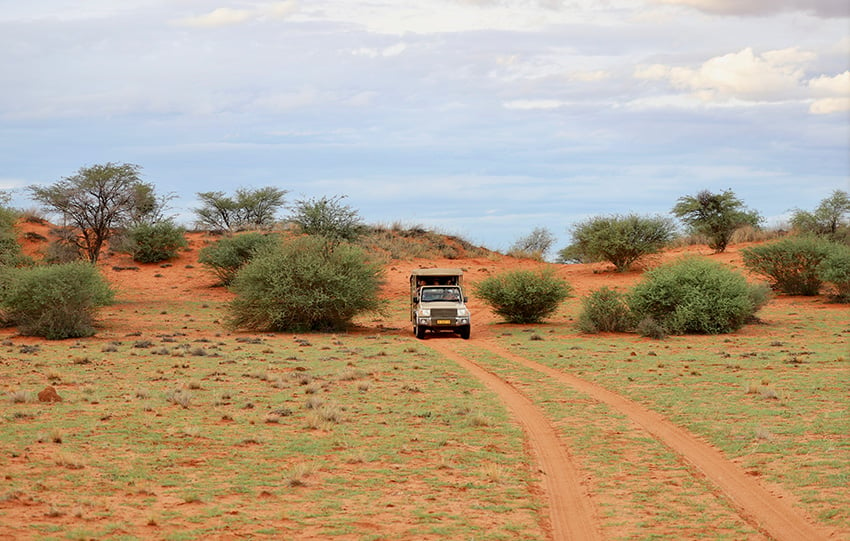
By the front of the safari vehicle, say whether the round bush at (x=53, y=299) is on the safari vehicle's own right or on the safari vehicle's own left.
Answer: on the safari vehicle's own right

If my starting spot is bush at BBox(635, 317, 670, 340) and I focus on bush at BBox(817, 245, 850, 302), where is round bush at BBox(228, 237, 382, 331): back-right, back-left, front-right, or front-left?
back-left

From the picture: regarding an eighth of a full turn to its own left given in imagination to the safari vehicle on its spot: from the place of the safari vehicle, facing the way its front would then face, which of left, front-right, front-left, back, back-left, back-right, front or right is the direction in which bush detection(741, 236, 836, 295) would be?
left

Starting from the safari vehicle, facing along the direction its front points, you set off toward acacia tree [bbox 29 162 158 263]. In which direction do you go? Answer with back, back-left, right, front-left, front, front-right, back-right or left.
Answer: back-right

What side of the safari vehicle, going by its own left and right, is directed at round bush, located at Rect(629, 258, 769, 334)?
left

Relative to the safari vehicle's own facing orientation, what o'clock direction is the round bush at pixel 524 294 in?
The round bush is roughly at 7 o'clock from the safari vehicle.

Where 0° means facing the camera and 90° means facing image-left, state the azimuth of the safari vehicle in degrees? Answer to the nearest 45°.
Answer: approximately 0°

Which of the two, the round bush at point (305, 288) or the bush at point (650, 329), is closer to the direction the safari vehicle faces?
the bush

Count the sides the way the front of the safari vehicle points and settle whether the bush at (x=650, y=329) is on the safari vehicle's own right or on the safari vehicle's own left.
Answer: on the safari vehicle's own left

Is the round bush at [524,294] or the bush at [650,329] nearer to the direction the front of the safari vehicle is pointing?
the bush

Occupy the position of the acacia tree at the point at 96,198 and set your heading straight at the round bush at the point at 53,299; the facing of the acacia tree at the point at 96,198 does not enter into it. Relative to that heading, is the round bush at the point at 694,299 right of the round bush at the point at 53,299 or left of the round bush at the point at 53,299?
left

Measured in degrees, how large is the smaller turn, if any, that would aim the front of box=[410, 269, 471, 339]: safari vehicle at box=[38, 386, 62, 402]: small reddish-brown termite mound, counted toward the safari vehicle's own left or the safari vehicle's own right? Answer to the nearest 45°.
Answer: approximately 45° to the safari vehicle's own right

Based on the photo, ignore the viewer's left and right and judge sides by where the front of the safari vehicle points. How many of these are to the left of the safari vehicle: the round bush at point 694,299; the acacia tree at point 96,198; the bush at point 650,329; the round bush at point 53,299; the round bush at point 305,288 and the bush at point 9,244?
2

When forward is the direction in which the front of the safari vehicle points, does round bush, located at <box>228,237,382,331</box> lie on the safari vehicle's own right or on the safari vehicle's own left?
on the safari vehicle's own right

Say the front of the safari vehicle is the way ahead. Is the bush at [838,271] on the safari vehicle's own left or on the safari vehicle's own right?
on the safari vehicle's own left

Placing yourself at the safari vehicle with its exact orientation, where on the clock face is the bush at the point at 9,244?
The bush is roughly at 4 o'clock from the safari vehicle.
